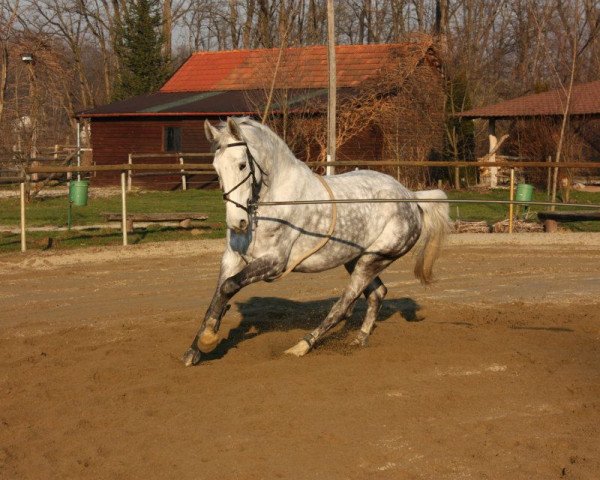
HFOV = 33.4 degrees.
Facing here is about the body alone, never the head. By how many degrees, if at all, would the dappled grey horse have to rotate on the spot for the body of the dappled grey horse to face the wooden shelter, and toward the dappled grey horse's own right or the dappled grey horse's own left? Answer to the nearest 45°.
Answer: approximately 135° to the dappled grey horse's own right

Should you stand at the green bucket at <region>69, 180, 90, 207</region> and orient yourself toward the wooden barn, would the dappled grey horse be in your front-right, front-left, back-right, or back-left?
back-right

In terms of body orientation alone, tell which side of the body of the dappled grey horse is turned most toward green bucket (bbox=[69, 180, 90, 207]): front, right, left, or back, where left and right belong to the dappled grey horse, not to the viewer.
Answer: right

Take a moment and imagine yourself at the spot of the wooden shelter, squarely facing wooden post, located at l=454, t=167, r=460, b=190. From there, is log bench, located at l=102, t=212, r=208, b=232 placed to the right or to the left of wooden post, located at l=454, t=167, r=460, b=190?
left

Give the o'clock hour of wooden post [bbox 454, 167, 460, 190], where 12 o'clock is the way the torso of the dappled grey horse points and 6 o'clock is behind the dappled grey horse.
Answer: The wooden post is roughly at 5 o'clock from the dappled grey horse.

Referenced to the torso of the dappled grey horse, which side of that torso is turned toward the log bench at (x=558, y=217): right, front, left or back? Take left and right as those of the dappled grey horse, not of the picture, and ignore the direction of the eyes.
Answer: back

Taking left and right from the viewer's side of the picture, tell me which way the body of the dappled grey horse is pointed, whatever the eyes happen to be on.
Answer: facing the viewer and to the left of the viewer

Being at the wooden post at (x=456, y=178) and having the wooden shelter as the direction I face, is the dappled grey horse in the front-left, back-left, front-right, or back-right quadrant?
back-right

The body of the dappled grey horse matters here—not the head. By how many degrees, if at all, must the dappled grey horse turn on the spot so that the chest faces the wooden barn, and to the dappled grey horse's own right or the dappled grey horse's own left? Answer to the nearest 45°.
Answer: approximately 135° to the dappled grey horse's own right
